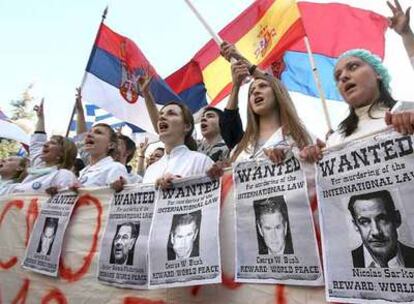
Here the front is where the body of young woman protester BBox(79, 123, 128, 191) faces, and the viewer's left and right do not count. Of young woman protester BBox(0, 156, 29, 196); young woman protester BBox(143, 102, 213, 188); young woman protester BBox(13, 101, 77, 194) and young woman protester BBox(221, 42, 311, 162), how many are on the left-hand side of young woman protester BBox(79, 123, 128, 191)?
2

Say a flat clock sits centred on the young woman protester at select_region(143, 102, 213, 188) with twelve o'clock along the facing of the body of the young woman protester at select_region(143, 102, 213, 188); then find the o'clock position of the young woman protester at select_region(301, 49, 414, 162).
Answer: the young woman protester at select_region(301, 49, 414, 162) is roughly at 9 o'clock from the young woman protester at select_region(143, 102, 213, 188).

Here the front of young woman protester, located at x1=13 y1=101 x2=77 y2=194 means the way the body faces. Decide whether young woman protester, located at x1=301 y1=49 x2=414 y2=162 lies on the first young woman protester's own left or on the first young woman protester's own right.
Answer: on the first young woman protester's own left

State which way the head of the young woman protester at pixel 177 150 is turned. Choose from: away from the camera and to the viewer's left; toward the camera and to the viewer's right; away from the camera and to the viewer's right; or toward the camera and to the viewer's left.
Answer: toward the camera and to the viewer's left

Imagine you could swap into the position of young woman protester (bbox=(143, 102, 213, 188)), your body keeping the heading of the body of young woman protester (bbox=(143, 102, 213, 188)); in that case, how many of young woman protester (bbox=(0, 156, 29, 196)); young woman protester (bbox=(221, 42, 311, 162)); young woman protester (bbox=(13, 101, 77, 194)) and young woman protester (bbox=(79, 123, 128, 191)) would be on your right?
3

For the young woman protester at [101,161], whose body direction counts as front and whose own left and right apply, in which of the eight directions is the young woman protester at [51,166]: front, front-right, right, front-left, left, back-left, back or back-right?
right

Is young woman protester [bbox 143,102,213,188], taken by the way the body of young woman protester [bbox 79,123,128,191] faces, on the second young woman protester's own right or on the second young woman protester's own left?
on the second young woman protester's own left

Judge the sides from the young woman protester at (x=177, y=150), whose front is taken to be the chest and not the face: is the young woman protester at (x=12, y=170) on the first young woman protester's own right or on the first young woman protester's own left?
on the first young woman protester's own right

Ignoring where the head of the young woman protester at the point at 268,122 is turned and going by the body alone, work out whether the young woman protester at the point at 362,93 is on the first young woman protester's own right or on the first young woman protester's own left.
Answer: on the first young woman protester's own left

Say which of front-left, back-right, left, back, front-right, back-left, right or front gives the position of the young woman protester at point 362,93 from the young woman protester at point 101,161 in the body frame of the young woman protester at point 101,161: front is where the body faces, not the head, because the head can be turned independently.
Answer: left

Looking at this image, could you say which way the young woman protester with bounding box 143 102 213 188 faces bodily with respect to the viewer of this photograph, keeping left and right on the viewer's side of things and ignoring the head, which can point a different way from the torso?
facing the viewer and to the left of the viewer
